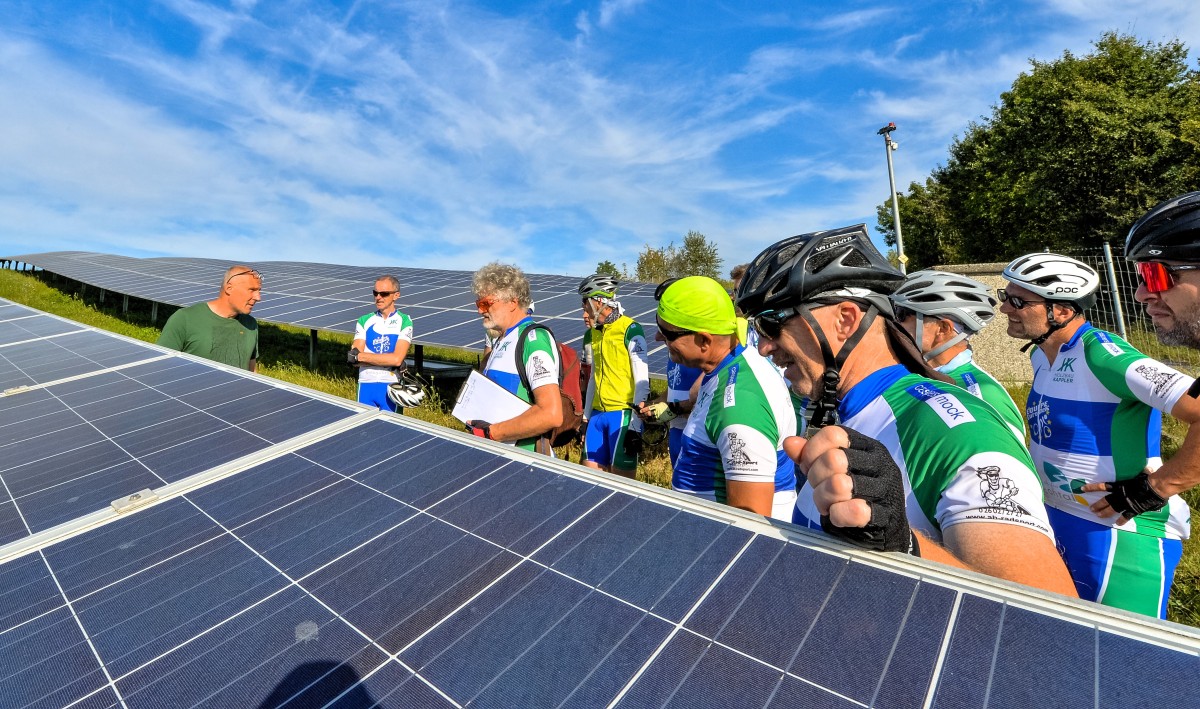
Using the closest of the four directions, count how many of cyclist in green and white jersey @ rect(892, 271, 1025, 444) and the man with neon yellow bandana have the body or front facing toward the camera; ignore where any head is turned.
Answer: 0

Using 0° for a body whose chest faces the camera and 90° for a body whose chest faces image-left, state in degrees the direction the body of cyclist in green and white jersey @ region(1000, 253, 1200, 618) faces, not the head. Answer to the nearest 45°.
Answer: approximately 45°

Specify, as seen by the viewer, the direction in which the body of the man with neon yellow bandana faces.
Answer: to the viewer's left

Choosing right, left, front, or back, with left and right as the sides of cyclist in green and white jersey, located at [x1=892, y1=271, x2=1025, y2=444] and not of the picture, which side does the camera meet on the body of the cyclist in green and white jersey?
left

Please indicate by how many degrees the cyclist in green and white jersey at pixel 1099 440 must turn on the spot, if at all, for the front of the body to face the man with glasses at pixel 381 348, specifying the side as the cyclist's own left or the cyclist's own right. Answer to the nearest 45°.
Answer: approximately 45° to the cyclist's own right

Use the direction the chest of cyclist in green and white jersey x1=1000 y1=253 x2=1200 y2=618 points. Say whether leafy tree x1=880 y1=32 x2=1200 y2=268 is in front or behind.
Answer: behind

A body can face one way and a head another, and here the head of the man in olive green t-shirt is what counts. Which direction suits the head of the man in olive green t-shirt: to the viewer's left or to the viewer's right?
to the viewer's right

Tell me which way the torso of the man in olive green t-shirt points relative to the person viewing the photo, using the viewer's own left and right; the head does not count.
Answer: facing the viewer and to the right of the viewer

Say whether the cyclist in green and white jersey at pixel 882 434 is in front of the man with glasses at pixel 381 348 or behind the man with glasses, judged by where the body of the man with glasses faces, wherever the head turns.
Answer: in front

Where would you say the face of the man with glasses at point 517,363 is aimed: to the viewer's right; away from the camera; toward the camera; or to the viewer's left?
to the viewer's left

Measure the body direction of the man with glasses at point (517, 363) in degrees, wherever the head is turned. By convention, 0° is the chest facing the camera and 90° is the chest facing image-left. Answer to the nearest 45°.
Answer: approximately 90°

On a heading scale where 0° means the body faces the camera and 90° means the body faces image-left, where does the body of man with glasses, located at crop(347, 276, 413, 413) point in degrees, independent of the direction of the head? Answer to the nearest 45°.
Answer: approximately 0°
